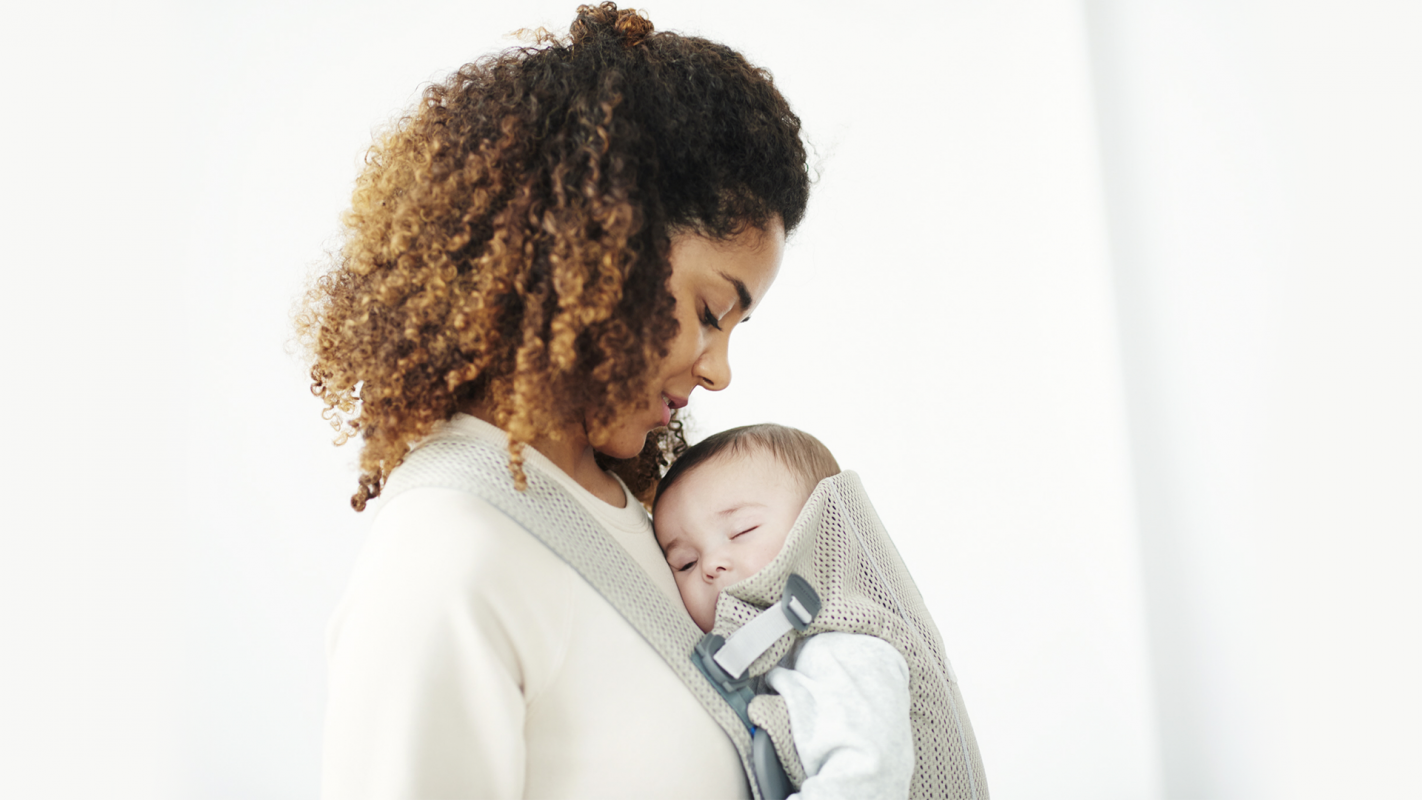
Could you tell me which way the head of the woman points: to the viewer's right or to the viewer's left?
to the viewer's right

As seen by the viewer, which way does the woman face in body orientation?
to the viewer's right
